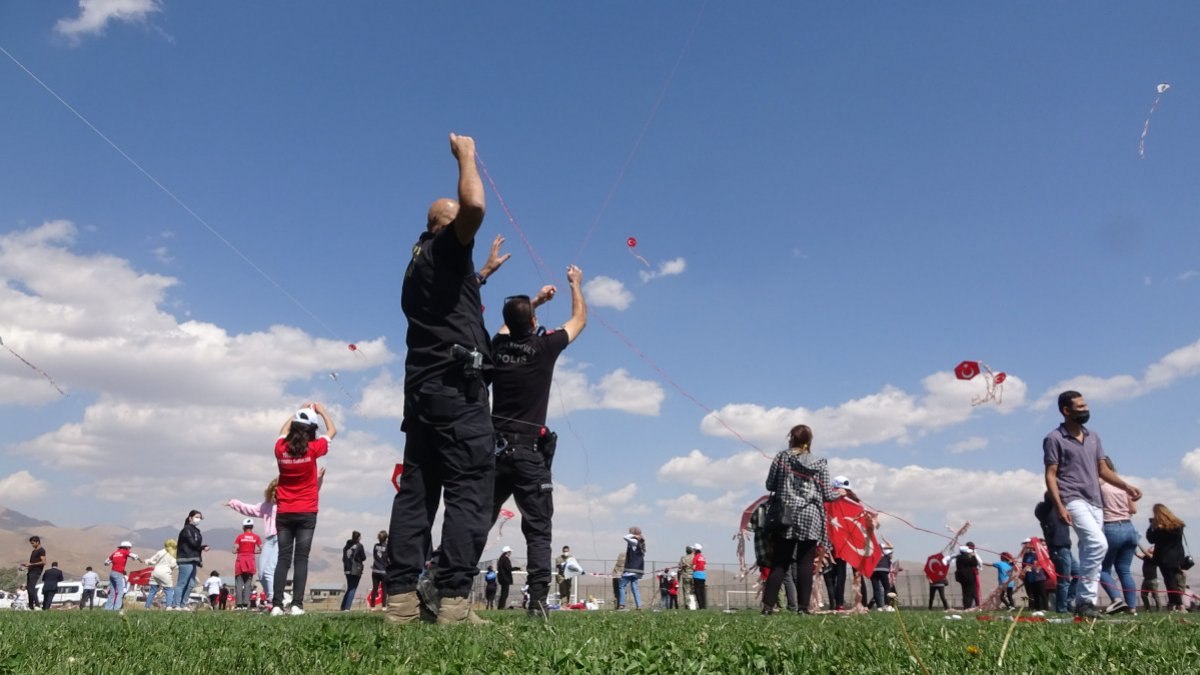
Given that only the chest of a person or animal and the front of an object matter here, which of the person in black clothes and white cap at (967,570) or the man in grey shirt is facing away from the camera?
the person in black clothes and white cap

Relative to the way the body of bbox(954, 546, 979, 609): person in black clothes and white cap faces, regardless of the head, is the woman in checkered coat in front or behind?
behind

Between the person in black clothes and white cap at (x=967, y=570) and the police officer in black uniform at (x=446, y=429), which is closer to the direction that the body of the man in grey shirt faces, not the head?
the police officer in black uniform

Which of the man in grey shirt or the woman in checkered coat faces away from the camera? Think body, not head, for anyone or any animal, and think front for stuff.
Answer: the woman in checkered coat

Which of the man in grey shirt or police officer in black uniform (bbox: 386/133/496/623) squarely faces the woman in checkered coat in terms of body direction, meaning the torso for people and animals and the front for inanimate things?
the police officer in black uniform

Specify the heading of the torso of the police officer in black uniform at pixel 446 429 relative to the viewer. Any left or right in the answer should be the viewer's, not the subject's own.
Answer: facing away from the viewer and to the right of the viewer

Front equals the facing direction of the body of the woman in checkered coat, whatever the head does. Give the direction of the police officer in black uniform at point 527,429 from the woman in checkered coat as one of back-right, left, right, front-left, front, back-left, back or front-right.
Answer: back-left

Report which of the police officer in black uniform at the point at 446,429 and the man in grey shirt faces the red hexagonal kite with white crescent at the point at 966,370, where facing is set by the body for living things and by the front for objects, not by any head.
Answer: the police officer in black uniform

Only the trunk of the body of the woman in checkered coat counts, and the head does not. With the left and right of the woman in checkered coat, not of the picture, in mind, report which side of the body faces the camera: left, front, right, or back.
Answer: back
